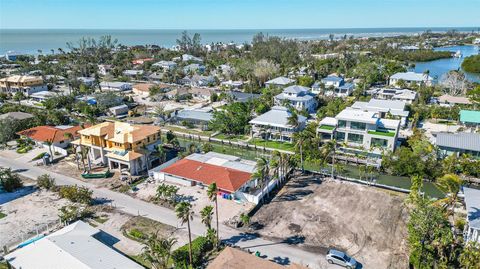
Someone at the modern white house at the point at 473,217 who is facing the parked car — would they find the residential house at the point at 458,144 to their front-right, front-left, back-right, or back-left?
back-right

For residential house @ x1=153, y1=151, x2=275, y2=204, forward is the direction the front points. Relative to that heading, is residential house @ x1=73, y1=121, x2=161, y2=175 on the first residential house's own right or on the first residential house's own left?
on the first residential house's own right

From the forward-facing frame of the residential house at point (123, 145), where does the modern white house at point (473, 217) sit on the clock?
The modern white house is roughly at 9 o'clock from the residential house.

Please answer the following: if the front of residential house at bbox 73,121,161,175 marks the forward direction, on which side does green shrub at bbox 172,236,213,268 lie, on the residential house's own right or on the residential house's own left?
on the residential house's own left

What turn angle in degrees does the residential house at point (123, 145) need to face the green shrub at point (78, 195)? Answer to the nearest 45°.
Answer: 0° — it already faces it

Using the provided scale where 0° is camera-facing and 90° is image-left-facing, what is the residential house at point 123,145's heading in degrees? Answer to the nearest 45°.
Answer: approximately 45°

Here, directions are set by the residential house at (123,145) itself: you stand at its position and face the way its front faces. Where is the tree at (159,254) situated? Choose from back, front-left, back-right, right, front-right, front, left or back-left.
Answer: front-left

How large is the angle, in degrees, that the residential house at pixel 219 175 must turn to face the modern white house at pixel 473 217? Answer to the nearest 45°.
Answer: approximately 90° to its left

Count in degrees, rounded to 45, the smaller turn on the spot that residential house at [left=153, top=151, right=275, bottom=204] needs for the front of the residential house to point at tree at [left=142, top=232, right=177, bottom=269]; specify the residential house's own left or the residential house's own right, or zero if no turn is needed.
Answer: approximately 45° to the residential house's own left

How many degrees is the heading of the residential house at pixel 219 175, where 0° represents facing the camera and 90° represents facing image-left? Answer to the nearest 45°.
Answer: approximately 45°

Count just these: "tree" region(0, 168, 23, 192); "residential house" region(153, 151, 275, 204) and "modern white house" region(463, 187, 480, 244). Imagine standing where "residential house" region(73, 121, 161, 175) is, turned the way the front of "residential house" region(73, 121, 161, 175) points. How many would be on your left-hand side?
2

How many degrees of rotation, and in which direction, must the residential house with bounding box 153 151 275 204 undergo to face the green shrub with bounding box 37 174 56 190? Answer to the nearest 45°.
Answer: approximately 45° to its right

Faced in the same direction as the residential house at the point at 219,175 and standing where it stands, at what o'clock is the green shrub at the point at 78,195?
The green shrub is roughly at 1 o'clock from the residential house.
